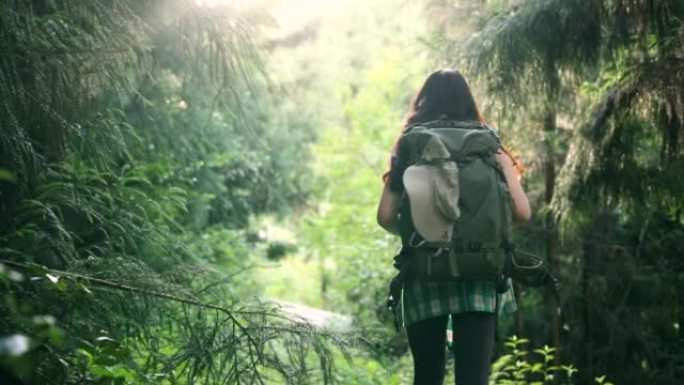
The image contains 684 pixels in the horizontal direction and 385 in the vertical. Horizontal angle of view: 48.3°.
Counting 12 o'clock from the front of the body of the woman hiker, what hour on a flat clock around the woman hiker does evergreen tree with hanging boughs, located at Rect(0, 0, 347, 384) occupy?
The evergreen tree with hanging boughs is roughly at 8 o'clock from the woman hiker.

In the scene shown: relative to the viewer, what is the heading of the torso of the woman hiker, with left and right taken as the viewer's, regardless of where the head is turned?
facing away from the viewer
